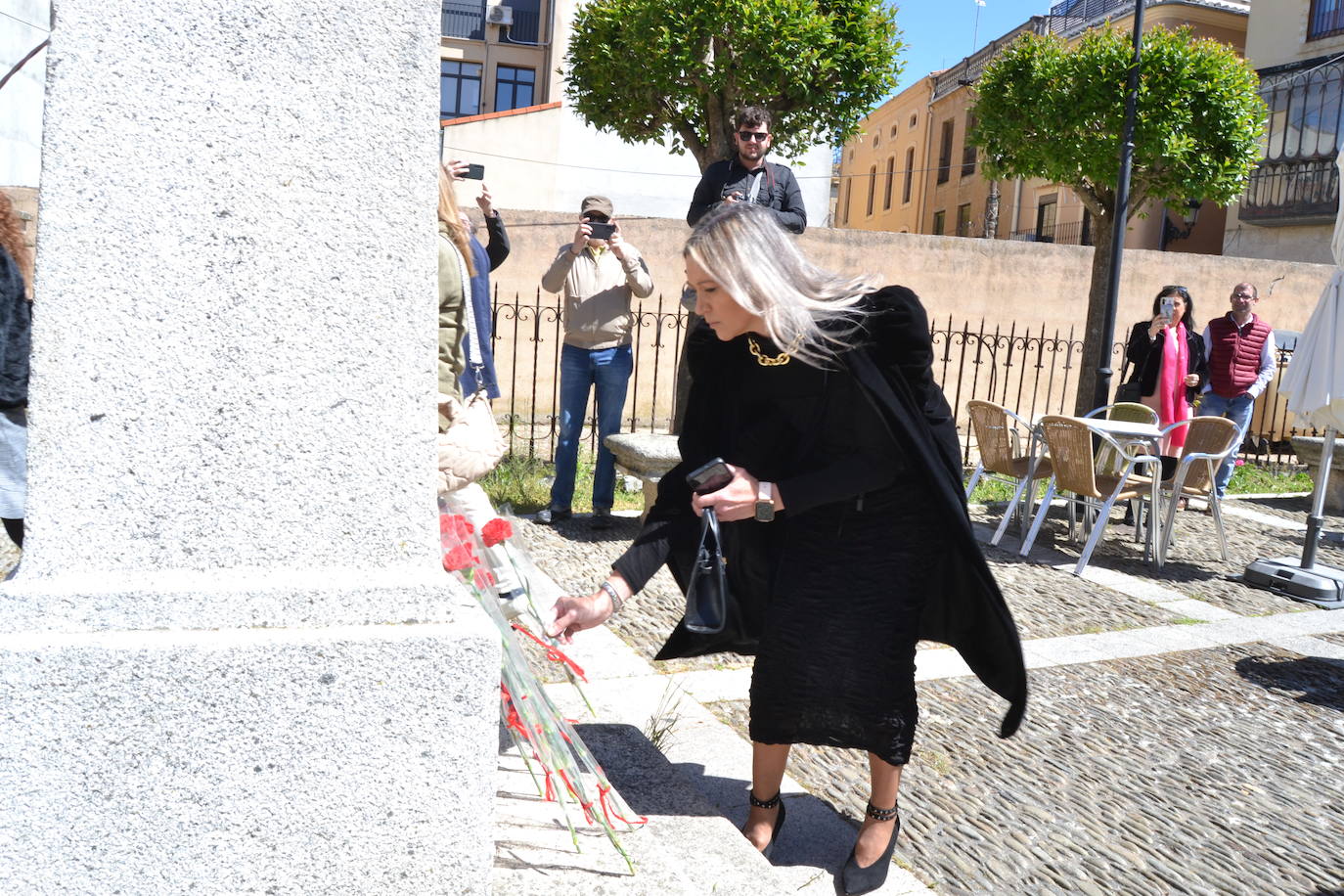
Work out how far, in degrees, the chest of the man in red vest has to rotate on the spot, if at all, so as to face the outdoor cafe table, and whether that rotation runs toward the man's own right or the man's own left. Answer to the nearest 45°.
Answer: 0° — they already face it

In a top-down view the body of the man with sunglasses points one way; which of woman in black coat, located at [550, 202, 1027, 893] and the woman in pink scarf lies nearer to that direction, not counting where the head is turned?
the woman in black coat

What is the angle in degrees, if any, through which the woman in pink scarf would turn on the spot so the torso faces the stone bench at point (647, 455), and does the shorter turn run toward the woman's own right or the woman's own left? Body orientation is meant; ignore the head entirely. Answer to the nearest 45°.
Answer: approximately 45° to the woman's own right

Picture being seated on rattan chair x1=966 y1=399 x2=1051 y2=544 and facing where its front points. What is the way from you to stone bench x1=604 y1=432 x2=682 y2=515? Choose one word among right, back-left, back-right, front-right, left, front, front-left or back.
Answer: back

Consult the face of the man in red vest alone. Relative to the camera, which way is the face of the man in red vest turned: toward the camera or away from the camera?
toward the camera

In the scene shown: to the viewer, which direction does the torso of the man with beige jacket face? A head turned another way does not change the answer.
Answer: toward the camera

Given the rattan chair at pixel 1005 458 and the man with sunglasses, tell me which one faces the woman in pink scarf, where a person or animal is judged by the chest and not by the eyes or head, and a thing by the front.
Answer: the rattan chair

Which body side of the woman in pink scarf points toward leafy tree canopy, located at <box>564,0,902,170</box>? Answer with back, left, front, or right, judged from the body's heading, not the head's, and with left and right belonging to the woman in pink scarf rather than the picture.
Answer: right

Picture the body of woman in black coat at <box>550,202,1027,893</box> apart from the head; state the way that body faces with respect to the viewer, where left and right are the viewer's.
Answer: facing the viewer and to the left of the viewer

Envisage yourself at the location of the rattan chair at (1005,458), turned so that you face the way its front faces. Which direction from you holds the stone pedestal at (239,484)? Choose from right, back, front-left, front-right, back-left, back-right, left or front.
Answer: back-right

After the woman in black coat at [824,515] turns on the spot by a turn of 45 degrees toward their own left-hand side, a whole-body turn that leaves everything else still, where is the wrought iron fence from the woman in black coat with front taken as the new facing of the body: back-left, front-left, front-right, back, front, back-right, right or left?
back

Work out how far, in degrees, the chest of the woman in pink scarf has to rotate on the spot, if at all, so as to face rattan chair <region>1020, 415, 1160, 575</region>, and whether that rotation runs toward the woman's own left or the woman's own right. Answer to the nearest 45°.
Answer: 0° — they already face it

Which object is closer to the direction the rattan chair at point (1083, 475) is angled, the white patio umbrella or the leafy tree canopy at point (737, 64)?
the white patio umbrella

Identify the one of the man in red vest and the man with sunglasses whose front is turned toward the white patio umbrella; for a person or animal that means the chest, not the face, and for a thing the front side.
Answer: the man in red vest

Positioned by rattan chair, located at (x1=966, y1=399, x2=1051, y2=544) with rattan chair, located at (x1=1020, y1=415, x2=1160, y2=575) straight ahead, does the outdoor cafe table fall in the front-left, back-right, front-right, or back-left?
front-left

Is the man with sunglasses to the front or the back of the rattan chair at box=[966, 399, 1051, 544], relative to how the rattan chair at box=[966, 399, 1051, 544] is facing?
to the back

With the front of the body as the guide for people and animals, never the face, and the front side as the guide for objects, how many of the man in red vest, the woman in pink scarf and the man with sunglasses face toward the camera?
3

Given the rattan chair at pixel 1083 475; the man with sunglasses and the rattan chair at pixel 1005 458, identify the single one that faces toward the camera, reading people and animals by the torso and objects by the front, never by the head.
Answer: the man with sunglasses

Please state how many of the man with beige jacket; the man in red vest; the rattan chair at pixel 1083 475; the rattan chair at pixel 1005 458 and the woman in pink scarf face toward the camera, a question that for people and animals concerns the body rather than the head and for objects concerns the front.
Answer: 3

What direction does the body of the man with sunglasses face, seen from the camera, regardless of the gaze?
toward the camera

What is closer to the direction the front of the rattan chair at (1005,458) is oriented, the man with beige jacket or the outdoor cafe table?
the outdoor cafe table
